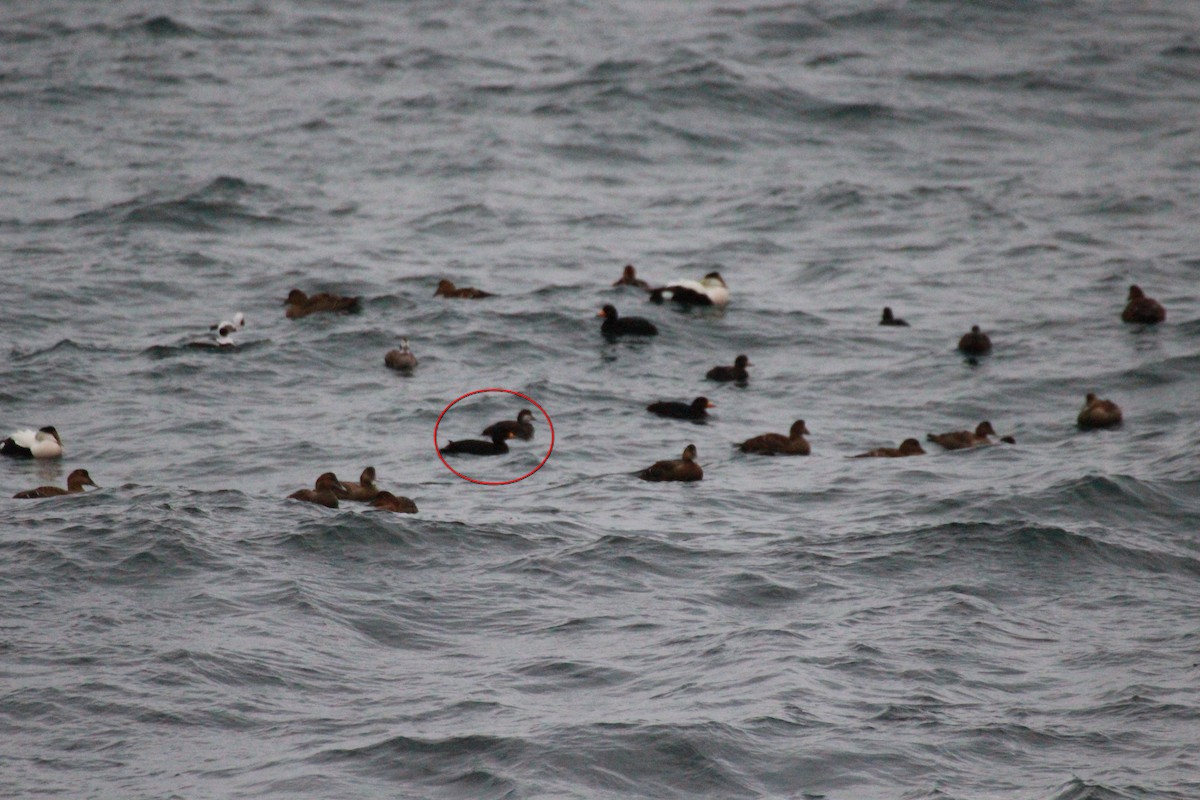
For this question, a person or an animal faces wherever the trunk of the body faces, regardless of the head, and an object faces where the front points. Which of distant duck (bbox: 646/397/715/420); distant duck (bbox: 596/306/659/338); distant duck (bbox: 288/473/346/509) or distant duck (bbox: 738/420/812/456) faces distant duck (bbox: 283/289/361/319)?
distant duck (bbox: 596/306/659/338)

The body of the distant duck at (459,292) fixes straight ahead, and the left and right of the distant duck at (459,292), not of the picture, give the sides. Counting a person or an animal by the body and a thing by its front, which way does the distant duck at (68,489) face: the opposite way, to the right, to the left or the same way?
the opposite way

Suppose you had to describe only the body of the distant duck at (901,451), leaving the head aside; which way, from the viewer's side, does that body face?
to the viewer's right

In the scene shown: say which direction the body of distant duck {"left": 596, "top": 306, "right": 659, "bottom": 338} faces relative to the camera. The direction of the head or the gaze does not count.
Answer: to the viewer's left

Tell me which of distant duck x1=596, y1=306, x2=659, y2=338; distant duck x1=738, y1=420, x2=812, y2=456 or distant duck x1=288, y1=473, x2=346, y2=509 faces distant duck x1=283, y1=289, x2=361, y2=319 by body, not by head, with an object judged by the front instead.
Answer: distant duck x1=596, y1=306, x2=659, y2=338

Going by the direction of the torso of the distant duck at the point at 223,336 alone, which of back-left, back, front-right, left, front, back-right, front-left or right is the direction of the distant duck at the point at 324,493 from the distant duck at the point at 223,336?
right

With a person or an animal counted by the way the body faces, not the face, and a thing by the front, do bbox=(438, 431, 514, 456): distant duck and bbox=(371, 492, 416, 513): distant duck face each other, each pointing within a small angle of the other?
no

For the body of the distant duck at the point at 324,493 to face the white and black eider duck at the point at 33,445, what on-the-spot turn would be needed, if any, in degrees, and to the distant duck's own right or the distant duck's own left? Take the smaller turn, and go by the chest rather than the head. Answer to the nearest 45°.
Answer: approximately 135° to the distant duck's own left

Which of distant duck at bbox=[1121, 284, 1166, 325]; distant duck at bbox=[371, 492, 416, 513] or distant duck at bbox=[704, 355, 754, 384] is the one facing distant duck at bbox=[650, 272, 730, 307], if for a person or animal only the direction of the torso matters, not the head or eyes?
distant duck at bbox=[1121, 284, 1166, 325]

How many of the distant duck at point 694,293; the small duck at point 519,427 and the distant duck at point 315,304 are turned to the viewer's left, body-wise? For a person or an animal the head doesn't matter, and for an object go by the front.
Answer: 1

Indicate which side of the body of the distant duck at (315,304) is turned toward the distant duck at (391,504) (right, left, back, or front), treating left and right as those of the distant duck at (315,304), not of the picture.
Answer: left

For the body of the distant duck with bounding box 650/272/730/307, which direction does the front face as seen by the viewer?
to the viewer's right

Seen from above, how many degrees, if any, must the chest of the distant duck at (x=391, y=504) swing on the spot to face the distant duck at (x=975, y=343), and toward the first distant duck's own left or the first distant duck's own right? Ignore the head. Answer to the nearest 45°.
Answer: approximately 135° to the first distant duck's own right

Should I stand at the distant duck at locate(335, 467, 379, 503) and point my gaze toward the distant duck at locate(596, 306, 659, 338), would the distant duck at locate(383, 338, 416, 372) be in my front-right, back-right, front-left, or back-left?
front-left

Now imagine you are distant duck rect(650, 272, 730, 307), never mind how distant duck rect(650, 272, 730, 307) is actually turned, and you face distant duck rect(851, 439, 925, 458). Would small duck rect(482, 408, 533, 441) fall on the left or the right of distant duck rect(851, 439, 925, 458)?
right

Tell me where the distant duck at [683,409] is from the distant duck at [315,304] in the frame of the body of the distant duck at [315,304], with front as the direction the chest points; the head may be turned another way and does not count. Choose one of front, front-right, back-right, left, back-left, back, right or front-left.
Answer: back-left

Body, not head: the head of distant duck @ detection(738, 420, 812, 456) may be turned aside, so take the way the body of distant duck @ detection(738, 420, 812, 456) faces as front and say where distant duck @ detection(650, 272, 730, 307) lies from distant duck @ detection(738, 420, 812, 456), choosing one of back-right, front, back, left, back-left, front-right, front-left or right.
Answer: left

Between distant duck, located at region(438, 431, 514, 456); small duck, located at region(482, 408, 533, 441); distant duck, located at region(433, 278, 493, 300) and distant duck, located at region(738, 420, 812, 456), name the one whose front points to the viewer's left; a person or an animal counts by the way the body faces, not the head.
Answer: distant duck, located at region(433, 278, 493, 300)

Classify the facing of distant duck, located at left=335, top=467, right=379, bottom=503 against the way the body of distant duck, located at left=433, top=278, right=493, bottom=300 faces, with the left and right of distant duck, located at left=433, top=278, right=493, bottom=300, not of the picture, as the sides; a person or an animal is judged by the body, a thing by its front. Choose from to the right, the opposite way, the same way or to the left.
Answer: the opposite way

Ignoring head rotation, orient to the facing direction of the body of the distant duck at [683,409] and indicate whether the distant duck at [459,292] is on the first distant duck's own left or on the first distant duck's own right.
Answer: on the first distant duck's own left

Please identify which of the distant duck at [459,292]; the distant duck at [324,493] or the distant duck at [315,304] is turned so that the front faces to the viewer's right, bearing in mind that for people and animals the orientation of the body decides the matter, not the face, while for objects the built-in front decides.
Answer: the distant duck at [324,493]

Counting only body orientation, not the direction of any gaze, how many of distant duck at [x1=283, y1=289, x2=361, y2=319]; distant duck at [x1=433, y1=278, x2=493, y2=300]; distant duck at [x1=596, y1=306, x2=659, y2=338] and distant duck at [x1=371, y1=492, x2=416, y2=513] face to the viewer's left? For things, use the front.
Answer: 4

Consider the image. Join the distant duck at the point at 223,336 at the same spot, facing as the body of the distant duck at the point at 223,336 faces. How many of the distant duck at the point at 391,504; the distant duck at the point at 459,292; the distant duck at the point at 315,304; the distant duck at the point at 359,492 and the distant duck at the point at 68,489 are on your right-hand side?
3
